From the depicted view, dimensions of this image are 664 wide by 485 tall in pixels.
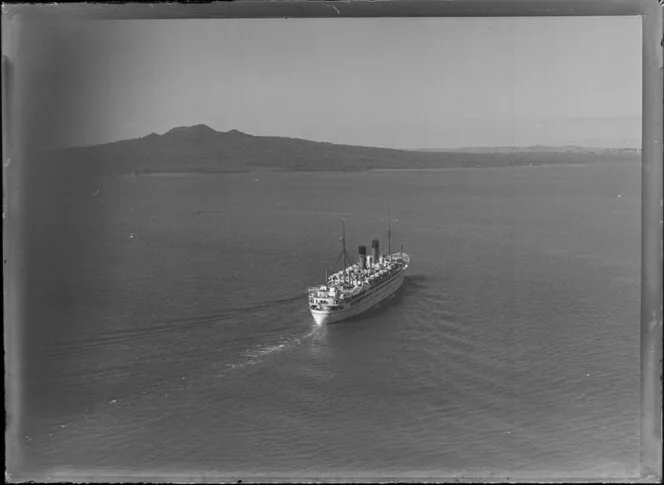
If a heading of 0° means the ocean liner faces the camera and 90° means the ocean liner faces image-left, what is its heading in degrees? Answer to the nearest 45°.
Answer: approximately 225°
